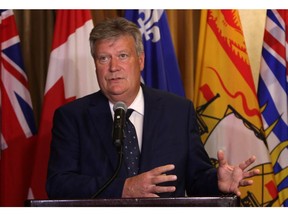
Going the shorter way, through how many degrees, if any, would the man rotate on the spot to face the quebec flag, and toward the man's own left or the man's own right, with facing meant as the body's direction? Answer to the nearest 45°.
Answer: approximately 180°

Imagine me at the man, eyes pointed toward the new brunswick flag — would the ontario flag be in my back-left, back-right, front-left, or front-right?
front-left

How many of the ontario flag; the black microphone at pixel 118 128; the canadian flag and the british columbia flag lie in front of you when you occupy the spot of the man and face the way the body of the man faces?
1

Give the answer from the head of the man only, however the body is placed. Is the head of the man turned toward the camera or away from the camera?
toward the camera

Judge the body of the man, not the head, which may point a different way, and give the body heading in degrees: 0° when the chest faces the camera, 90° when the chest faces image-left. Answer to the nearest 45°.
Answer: approximately 0°

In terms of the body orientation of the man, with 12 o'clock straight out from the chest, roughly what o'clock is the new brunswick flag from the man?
The new brunswick flag is roughly at 7 o'clock from the man.

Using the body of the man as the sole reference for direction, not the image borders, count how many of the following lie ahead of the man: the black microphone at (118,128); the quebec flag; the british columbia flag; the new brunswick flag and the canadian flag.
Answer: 1

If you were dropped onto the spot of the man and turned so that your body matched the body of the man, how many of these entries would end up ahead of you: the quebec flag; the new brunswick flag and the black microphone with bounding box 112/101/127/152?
1

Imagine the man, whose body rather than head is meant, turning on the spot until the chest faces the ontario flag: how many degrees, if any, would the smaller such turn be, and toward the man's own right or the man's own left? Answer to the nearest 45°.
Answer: approximately 135° to the man's own right

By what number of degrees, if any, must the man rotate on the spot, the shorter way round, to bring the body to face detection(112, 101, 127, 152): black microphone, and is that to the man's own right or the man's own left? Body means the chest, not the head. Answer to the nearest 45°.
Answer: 0° — they already face it

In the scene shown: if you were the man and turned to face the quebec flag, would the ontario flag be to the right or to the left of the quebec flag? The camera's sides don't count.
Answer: left

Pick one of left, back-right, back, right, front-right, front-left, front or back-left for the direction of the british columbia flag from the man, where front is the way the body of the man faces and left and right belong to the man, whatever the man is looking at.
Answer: back-left

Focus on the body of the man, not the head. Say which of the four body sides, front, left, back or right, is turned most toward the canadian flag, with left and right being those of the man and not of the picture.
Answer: back
